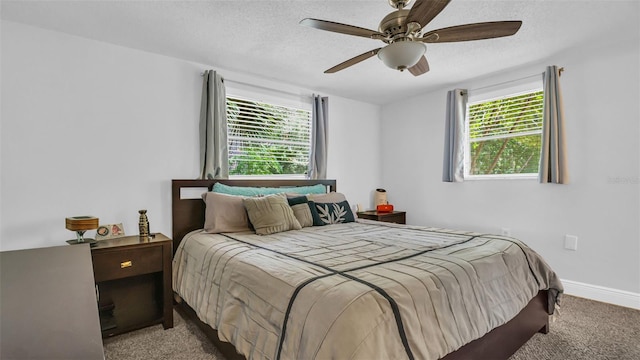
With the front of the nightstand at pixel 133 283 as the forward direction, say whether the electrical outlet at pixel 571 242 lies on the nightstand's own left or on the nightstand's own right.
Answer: on the nightstand's own left

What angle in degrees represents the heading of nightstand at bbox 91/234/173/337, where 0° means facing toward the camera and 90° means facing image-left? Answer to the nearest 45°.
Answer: approximately 0°

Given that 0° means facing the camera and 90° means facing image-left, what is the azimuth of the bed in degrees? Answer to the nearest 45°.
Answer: approximately 315°

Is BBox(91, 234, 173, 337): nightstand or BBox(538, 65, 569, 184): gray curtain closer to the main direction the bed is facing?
the gray curtain

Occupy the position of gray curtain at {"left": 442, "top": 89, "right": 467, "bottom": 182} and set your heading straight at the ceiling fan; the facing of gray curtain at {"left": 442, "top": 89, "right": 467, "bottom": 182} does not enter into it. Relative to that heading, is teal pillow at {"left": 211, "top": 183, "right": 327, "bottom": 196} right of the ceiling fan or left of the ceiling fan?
right

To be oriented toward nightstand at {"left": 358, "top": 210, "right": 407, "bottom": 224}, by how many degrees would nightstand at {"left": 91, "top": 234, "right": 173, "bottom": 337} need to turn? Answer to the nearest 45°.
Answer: approximately 90° to its left

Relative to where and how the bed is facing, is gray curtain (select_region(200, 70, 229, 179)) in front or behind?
behind
